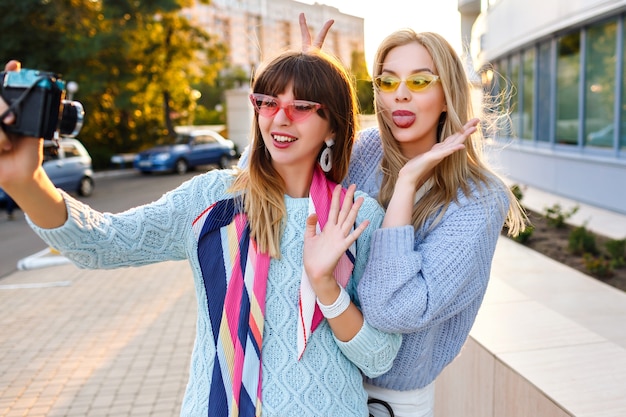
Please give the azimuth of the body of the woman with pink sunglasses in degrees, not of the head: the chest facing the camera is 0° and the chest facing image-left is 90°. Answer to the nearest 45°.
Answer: approximately 0°

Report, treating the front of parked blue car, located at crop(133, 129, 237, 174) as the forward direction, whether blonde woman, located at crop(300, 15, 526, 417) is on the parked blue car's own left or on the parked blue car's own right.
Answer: on the parked blue car's own left

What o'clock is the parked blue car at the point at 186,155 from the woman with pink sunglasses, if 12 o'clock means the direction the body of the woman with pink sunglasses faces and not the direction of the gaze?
The parked blue car is roughly at 6 o'clock from the woman with pink sunglasses.

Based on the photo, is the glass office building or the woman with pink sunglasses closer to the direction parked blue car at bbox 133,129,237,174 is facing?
the woman with pink sunglasses

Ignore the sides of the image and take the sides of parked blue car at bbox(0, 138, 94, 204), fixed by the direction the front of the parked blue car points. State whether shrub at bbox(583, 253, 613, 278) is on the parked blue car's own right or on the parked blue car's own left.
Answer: on the parked blue car's own left

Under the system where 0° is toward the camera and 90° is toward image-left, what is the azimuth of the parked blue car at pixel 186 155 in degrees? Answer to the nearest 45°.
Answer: approximately 45°
